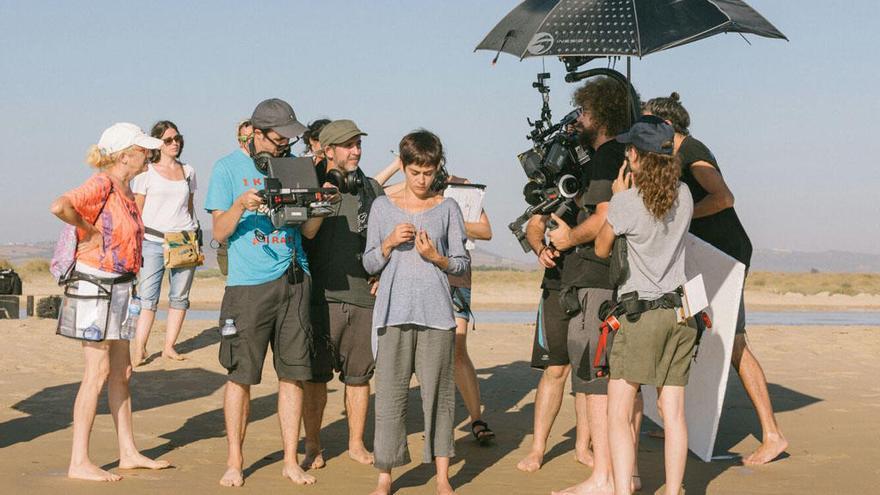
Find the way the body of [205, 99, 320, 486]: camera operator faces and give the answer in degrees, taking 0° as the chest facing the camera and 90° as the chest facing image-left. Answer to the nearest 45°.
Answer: approximately 315°

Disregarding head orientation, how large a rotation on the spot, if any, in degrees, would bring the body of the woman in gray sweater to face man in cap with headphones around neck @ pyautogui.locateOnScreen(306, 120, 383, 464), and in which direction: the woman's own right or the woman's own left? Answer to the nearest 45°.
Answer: approximately 135° to the woman's own right

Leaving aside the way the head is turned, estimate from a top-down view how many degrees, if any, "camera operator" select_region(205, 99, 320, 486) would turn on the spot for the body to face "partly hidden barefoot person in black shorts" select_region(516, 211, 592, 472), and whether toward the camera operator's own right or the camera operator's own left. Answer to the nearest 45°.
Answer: approximately 45° to the camera operator's own left

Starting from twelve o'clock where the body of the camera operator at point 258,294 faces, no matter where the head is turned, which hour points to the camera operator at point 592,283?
the camera operator at point 592,283 is roughly at 11 o'clock from the camera operator at point 258,294.

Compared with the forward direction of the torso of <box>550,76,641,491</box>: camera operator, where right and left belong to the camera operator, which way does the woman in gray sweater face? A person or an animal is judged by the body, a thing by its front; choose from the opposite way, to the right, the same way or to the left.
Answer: to the left

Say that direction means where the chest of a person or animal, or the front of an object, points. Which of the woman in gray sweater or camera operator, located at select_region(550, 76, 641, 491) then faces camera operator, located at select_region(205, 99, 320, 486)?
camera operator, located at select_region(550, 76, 641, 491)

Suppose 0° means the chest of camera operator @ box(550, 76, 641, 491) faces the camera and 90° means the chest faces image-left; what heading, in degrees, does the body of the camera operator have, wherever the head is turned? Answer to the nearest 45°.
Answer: approximately 90°

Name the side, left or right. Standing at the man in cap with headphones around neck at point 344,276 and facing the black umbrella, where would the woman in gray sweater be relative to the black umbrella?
right

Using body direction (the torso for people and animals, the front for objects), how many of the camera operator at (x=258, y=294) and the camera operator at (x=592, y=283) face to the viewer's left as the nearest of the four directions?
1
